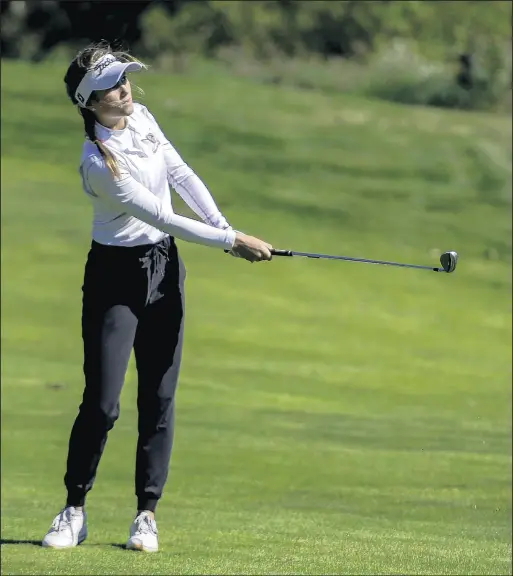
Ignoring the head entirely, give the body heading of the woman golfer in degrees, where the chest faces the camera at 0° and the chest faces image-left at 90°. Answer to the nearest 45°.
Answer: approximately 315°
